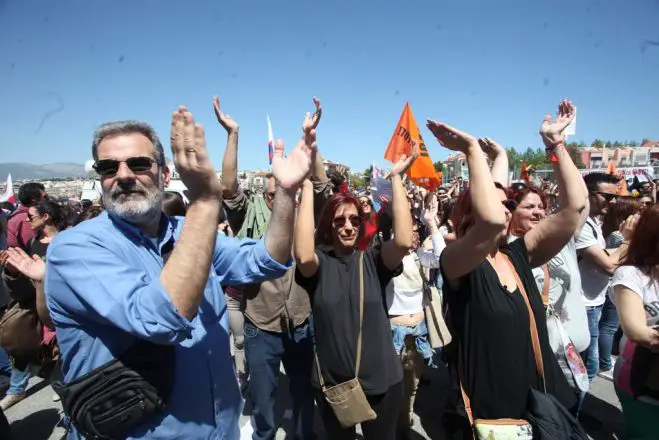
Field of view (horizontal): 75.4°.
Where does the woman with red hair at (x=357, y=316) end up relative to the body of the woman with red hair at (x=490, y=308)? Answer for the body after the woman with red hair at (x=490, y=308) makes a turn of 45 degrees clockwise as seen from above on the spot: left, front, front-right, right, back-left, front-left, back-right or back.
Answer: right

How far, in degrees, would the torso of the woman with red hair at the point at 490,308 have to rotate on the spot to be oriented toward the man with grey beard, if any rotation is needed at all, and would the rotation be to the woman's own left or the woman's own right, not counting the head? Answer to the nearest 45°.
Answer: approximately 90° to the woman's own right

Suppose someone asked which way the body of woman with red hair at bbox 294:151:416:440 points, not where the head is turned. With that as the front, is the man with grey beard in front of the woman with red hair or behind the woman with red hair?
in front

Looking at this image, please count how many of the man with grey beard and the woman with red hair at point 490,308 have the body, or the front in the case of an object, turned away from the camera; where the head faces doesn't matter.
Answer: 0

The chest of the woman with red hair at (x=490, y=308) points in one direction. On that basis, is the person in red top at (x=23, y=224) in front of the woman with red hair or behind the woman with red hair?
behind

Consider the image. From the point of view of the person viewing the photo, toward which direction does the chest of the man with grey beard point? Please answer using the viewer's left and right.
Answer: facing the viewer and to the right of the viewer

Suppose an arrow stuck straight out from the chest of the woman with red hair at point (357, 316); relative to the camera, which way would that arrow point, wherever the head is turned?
toward the camera

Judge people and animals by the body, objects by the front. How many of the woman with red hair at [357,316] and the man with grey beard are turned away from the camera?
0

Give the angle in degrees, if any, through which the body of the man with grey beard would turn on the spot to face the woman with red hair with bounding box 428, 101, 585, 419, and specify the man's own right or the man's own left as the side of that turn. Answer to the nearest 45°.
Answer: approximately 45° to the man's own left
